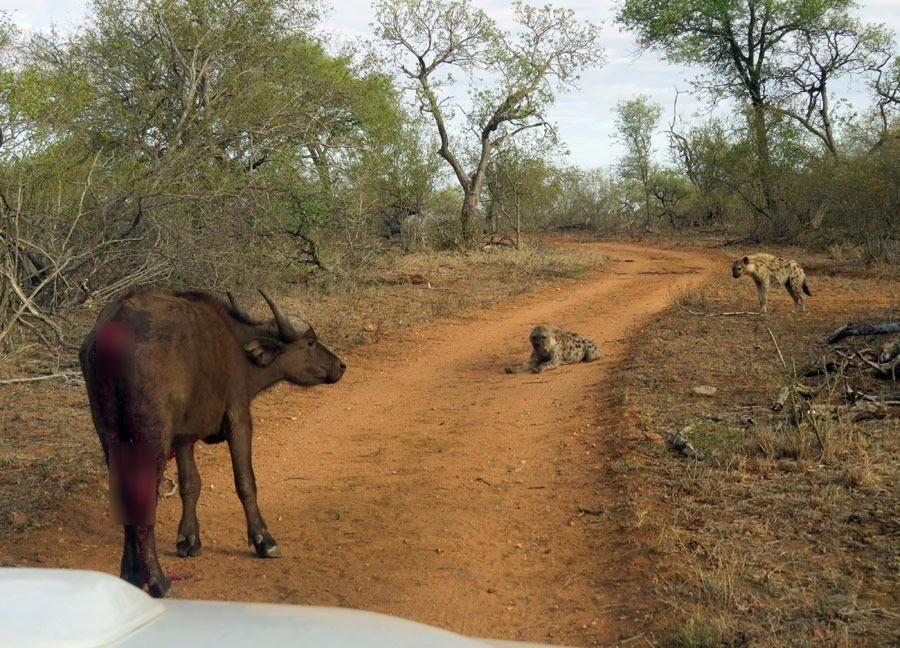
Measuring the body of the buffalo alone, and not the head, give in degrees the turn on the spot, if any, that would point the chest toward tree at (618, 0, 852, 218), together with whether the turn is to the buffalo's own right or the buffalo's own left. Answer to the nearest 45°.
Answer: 0° — it already faces it

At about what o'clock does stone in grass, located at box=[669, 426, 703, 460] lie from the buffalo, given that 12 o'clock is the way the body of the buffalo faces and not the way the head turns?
The stone in grass is roughly at 1 o'clock from the buffalo.

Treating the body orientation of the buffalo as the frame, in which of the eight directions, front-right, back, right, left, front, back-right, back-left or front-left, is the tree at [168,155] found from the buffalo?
front-left

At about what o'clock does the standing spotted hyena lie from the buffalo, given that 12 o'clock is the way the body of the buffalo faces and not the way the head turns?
The standing spotted hyena is roughly at 12 o'clock from the buffalo.

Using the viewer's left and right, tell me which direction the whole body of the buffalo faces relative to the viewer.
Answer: facing away from the viewer and to the right of the viewer
